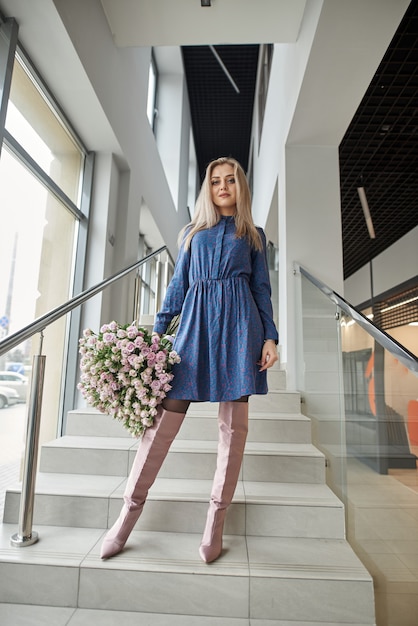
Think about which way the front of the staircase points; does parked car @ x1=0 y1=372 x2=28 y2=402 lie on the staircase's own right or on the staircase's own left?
on the staircase's own right

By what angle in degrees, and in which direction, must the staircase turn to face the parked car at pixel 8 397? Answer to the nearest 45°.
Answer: approximately 135° to its right

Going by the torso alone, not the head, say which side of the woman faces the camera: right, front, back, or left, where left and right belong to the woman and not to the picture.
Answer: front

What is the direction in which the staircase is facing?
toward the camera

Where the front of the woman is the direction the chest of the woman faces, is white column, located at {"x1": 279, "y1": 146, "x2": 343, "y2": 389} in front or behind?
behind

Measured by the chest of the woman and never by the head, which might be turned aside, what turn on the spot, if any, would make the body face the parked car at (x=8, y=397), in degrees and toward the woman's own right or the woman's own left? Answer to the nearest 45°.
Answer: approximately 135° to the woman's own right

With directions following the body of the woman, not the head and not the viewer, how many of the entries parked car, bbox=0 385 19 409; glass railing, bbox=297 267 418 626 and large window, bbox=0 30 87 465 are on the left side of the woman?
1

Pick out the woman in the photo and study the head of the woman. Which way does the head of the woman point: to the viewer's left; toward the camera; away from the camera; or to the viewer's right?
toward the camera

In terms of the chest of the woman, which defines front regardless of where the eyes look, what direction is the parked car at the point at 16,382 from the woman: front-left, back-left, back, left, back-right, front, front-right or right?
back-right

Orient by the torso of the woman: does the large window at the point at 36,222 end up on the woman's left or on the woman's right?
on the woman's right

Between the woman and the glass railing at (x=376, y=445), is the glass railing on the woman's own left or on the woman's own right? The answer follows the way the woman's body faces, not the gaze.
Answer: on the woman's own left
